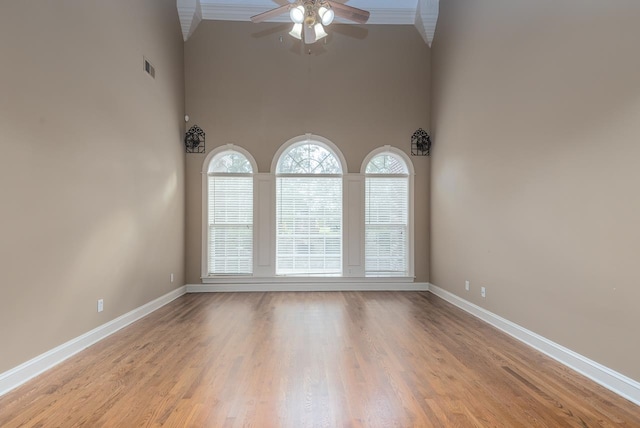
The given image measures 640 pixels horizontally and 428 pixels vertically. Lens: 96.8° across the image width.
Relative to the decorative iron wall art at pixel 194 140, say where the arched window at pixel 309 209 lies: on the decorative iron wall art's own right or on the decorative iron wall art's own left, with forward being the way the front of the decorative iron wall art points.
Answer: on the decorative iron wall art's own left

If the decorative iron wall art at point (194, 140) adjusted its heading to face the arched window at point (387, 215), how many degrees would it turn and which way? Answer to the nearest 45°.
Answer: approximately 90° to its left

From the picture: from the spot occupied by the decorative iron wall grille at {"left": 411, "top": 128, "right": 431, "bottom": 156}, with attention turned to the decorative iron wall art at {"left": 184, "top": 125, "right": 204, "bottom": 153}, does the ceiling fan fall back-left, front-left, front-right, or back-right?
front-left

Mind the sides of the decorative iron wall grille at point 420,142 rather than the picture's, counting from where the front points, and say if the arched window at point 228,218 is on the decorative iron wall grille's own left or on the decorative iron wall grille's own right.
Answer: on the decorative iron wall grille's own right

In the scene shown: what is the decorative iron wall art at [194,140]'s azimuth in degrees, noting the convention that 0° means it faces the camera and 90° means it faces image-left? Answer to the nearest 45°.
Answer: approximately 0°

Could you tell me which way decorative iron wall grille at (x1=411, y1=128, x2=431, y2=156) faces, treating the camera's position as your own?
facing the viewer

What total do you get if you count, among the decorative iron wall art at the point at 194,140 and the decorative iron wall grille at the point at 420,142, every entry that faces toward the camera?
2

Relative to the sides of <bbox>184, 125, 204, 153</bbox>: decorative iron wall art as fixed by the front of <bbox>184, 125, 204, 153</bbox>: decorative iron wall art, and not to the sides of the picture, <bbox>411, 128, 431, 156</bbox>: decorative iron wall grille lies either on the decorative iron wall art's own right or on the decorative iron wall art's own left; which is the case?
on the decorative iron wall art's own left

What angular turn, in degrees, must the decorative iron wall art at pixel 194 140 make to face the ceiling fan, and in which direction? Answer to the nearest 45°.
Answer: approximately 45° to its left

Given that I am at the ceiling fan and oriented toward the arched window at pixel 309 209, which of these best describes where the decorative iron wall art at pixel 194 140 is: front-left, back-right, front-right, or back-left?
front-left

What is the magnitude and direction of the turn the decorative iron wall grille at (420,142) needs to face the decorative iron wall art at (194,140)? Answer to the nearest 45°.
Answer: approximately 90° to its right
